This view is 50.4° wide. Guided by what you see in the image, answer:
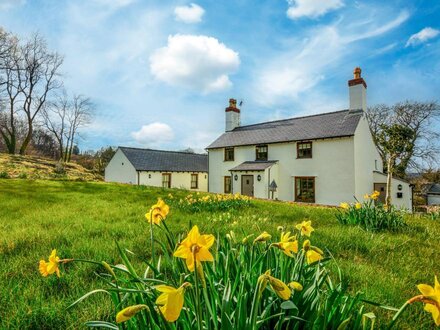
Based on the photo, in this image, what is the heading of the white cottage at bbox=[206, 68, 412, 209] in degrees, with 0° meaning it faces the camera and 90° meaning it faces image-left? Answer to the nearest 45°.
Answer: approximately 45°

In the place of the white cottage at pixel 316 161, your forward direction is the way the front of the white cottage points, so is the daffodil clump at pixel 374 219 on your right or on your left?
on your left

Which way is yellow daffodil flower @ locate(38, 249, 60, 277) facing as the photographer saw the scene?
facing to the left of the viewer

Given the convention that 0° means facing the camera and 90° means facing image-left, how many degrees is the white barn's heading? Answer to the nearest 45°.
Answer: approximately 315°

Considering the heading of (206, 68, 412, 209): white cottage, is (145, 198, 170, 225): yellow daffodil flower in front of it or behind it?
in front

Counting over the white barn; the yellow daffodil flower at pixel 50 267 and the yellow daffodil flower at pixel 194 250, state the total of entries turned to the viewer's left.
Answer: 1

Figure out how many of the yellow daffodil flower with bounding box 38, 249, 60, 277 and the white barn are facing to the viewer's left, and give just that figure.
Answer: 1
